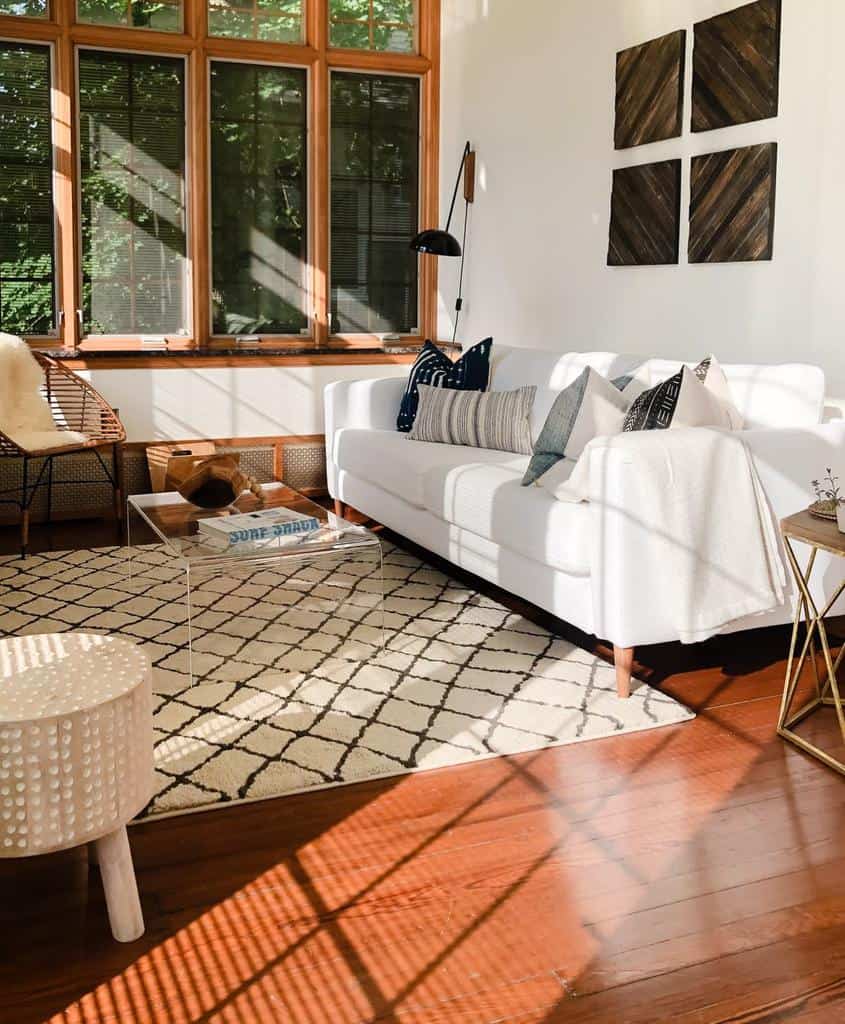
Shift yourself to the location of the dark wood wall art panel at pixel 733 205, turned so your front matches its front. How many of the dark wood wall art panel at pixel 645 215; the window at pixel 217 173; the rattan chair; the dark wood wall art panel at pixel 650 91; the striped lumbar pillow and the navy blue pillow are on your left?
0

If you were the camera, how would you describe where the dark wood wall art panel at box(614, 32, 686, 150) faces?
facing the viewer and to the left of the viewer

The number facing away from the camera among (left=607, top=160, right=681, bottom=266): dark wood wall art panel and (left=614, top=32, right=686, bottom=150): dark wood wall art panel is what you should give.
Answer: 0

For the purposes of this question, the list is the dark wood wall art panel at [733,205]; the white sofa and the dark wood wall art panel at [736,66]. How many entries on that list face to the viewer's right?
0

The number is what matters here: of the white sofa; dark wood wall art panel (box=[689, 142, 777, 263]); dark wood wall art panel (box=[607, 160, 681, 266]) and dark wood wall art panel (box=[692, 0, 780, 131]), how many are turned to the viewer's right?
0

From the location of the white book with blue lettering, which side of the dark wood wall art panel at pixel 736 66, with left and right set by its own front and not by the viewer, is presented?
front

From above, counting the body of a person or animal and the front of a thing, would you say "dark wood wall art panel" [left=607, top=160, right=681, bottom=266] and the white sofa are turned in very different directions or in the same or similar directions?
same or similar directions

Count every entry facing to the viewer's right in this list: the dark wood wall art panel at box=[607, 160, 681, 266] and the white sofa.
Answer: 0

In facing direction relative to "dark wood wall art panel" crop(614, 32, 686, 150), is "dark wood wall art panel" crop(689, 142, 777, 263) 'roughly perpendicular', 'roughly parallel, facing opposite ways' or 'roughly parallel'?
roughly parallel

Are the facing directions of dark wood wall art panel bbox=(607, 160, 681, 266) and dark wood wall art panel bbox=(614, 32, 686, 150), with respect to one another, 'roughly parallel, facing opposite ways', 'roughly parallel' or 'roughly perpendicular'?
roughly parallel

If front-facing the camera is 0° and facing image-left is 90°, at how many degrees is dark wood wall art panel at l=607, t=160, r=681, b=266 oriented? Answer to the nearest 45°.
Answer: approximately 45°

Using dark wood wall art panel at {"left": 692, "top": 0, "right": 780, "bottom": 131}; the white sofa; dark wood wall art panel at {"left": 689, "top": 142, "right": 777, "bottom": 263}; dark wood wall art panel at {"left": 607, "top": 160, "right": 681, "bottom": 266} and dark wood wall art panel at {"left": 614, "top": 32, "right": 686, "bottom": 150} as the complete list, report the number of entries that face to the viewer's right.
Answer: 0

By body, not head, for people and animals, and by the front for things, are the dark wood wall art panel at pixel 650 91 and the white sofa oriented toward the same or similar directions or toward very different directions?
same or similar directions

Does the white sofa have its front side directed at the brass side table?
no

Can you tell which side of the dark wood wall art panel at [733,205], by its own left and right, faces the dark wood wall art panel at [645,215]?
right

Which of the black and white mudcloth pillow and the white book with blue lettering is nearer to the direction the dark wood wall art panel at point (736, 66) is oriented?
the white book with blue lettering
